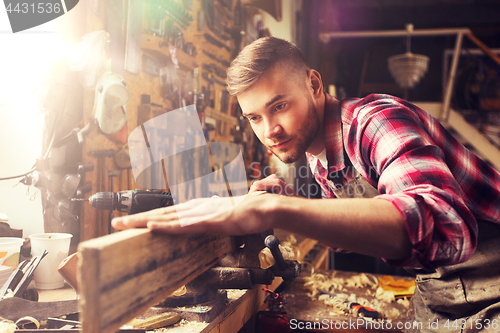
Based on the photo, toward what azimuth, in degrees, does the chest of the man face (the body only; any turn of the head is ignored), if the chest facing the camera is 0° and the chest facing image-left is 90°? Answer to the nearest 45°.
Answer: approximately 45°

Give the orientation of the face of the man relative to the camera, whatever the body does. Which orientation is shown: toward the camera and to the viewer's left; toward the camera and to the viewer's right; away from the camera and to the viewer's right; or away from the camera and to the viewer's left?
toward the camera and to the viewer's left

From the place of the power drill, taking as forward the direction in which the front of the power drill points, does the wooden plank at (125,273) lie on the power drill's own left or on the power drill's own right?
on the power drill's own left

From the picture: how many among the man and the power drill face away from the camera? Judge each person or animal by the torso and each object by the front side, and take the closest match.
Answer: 0

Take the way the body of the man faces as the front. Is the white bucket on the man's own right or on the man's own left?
on the man's own right

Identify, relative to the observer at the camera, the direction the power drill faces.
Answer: facing to the left of the viewer
